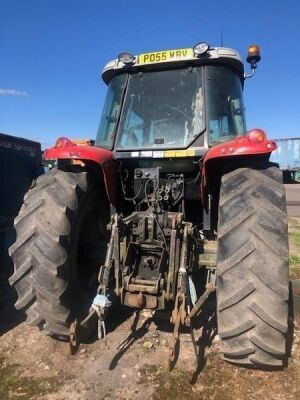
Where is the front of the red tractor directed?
away from the camera
